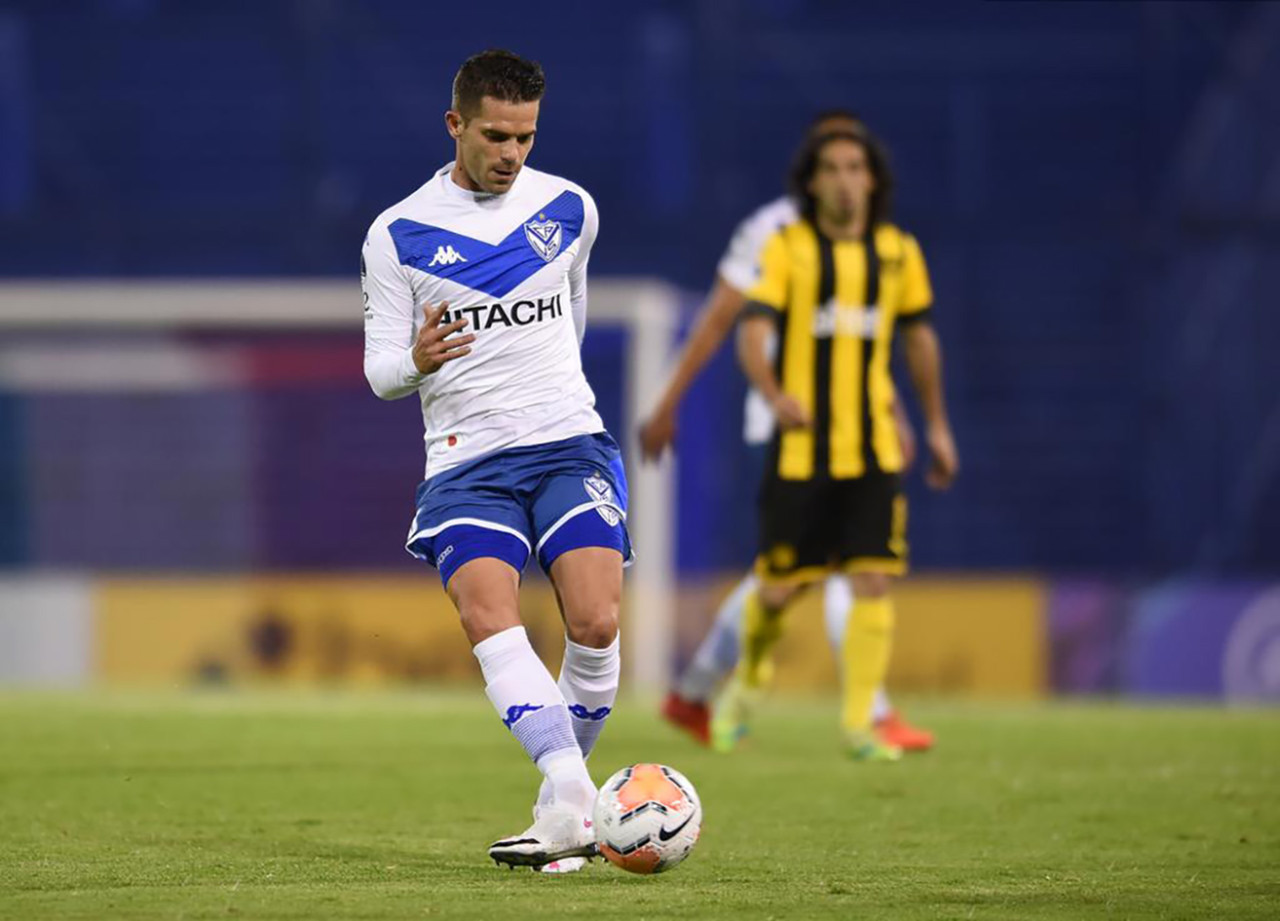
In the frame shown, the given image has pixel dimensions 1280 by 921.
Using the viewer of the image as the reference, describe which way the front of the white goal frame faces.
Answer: facing the viewer

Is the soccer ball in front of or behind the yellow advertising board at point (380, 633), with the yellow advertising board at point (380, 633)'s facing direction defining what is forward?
in front

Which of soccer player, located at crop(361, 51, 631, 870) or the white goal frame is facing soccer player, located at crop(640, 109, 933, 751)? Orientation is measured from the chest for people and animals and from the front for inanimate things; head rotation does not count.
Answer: the white goal frame

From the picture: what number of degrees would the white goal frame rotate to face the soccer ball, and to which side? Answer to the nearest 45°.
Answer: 0° — it already faces it

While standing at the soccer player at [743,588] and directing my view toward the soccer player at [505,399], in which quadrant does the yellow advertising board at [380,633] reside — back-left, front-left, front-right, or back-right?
back-right

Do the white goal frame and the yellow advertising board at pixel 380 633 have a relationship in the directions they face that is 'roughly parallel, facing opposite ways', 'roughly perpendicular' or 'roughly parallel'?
roughly parallel

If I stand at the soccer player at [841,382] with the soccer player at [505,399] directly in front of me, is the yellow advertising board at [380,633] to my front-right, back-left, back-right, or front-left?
back-right

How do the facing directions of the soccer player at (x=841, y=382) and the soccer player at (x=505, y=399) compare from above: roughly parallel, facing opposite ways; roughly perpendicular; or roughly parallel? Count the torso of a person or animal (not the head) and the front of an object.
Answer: roughly parallel

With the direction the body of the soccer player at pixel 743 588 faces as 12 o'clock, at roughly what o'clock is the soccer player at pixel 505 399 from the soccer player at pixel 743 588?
the soccer player at pixel 505 399 is roughly at 2 o'clock from the soccer player at pixel 743 588.

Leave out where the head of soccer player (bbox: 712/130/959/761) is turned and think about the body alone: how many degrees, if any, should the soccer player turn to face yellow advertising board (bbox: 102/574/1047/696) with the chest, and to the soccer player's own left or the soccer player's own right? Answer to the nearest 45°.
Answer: approximately 135° to the soccer player's own right

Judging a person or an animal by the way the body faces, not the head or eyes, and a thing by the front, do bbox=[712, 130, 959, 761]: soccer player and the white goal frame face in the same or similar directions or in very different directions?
same or similar directions

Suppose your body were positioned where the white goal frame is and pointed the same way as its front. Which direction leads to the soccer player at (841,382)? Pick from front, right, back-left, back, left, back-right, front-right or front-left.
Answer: front

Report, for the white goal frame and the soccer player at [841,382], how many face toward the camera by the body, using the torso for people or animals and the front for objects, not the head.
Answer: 2

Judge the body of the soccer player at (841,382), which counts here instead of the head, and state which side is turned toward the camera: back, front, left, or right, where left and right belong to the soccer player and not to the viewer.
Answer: front

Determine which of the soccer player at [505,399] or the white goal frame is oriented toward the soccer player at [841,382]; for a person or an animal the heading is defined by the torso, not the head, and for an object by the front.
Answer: the white goal frame

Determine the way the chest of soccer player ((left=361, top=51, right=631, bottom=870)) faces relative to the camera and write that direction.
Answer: toward the camera
